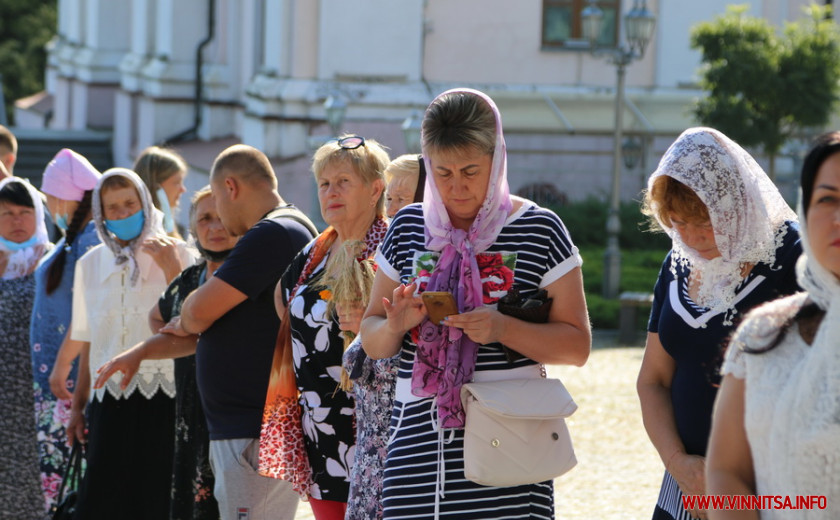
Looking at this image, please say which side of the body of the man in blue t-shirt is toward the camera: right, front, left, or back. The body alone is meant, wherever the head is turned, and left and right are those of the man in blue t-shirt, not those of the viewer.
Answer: left

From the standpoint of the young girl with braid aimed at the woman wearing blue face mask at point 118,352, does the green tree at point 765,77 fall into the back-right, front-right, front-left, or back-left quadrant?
back-left

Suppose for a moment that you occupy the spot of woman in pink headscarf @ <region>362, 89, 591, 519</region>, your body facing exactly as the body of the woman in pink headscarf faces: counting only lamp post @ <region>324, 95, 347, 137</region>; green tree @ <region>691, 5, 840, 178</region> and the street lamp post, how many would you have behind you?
3

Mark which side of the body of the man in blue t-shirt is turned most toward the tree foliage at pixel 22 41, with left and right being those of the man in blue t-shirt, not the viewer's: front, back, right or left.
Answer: right

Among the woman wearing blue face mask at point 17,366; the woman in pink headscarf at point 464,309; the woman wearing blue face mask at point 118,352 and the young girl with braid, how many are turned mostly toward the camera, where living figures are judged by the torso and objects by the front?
3

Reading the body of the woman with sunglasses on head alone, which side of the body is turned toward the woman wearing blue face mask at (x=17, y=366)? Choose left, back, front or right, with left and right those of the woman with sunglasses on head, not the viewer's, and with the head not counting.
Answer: right

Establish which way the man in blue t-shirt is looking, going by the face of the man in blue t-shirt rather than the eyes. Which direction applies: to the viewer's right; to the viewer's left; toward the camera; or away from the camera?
to the viewer's left

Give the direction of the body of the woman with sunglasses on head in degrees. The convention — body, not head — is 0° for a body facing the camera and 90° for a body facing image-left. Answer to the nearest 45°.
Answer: approximately 45°

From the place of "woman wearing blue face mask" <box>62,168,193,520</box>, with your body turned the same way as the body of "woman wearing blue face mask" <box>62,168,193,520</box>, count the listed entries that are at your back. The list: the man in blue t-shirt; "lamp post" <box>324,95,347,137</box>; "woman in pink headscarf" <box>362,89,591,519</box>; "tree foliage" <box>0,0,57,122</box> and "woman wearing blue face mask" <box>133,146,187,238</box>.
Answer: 3
